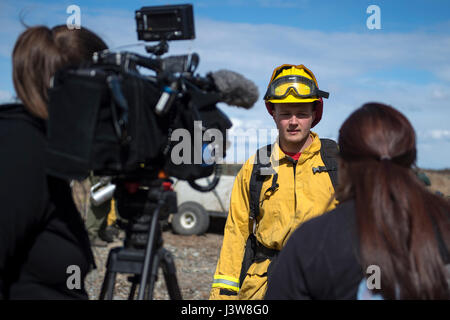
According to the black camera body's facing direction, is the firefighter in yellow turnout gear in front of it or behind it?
in front

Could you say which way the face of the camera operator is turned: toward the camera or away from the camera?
away from the camera

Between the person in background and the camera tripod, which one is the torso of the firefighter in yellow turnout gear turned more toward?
the camera tripod

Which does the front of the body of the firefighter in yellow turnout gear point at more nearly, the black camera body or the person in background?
the black camera body

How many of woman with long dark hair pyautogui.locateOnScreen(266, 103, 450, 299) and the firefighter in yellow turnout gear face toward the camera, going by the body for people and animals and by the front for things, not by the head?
1

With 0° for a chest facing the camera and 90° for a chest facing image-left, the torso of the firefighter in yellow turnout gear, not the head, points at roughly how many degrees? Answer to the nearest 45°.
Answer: approximately 0°

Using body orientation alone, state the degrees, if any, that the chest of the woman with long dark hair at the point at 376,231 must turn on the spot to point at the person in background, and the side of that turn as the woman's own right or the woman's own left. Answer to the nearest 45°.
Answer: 0° — they already face them

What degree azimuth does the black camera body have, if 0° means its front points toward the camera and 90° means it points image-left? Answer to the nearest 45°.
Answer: approximately 225°

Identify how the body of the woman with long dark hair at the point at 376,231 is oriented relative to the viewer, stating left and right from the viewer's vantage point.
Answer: facing away from the viewer and to the left of the viewer
